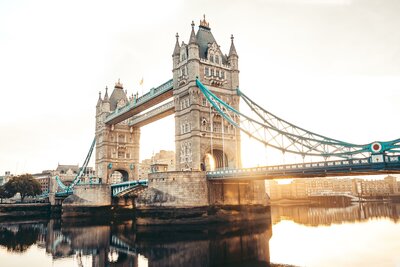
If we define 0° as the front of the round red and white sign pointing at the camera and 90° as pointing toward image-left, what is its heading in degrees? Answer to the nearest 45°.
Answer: approximately 0°
